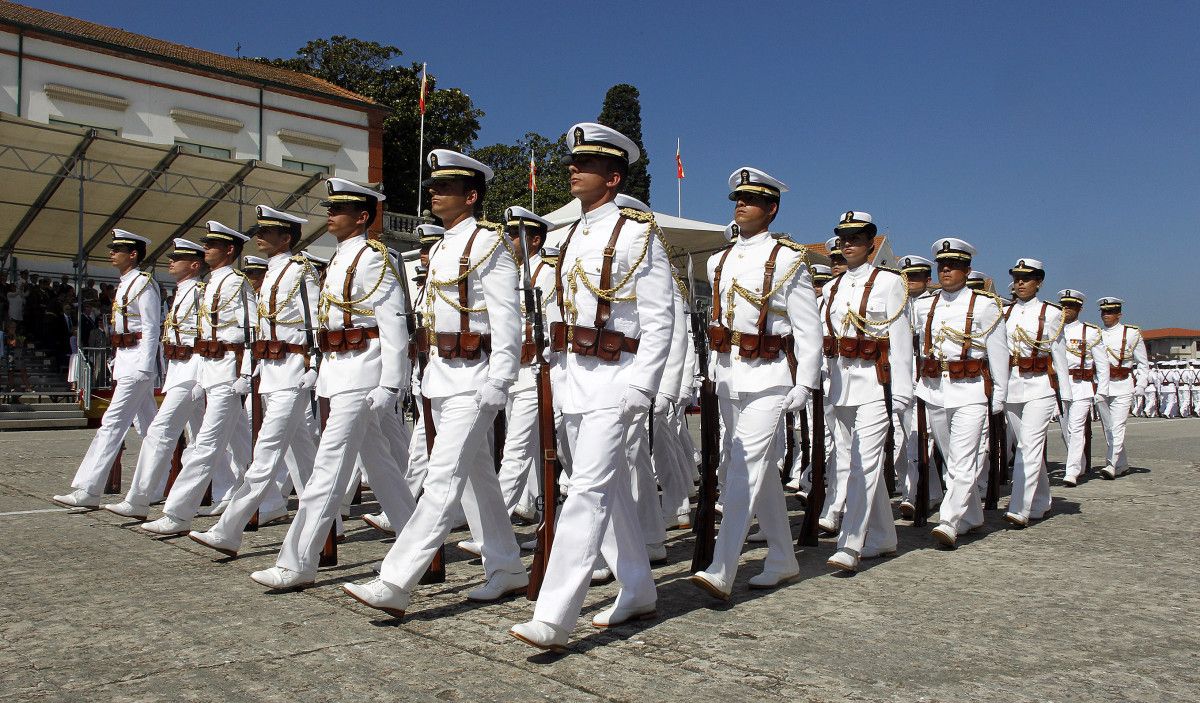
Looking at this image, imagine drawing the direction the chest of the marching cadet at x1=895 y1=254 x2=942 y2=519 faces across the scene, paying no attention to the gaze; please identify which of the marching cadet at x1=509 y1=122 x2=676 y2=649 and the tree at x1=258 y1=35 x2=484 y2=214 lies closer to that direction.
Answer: the marching cadet

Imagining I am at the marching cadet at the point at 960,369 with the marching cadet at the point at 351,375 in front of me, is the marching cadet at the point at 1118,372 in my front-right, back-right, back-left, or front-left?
back-right

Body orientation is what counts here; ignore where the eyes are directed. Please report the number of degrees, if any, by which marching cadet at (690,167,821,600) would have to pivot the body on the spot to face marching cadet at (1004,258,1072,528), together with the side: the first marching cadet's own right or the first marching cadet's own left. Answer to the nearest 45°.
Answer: approximately 180°

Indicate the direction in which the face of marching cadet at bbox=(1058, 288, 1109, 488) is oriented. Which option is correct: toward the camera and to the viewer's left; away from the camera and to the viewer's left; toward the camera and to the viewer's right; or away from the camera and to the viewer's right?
toward the camera and to the viewer's left

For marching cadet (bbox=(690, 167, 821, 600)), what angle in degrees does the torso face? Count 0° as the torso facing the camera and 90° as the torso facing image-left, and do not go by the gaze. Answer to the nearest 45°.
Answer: approximately 45°

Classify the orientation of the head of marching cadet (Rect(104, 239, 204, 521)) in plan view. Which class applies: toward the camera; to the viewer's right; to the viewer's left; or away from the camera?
to the viewer's left

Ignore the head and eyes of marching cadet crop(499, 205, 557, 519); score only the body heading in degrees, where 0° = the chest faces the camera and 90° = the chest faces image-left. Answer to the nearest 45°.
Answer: approximately 45°

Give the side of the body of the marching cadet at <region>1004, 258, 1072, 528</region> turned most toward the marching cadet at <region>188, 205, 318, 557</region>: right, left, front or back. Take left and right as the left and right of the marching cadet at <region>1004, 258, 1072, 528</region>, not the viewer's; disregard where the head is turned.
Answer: front

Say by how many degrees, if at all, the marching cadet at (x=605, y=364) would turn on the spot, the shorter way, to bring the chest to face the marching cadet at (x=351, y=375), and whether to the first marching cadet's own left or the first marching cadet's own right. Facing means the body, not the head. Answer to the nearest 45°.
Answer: approximately 90° to the first marching cadet's own right

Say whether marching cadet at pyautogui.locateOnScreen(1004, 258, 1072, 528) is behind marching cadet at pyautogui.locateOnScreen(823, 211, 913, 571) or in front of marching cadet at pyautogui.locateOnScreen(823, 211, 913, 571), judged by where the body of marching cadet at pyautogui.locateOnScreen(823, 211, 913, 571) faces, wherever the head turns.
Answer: behind

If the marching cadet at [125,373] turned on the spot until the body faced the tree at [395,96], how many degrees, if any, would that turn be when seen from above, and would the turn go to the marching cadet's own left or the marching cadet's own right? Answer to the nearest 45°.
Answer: approximately 135° to the marching cadet's own right

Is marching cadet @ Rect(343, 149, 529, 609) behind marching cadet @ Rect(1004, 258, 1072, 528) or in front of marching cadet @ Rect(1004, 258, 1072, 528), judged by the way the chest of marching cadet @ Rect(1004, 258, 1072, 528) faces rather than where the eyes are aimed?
in front

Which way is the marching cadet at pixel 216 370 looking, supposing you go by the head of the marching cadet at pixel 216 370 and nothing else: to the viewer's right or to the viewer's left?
to the viewer's left

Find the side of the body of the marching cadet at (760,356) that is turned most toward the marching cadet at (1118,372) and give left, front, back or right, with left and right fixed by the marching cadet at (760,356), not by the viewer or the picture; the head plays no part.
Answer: back

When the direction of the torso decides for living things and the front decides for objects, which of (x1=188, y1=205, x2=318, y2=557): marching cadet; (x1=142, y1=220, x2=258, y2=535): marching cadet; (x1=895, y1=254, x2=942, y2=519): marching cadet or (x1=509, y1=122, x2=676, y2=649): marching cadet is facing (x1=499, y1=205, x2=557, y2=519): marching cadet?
(x1=895, y1=254, x2=942, y2=519): marching cadet
